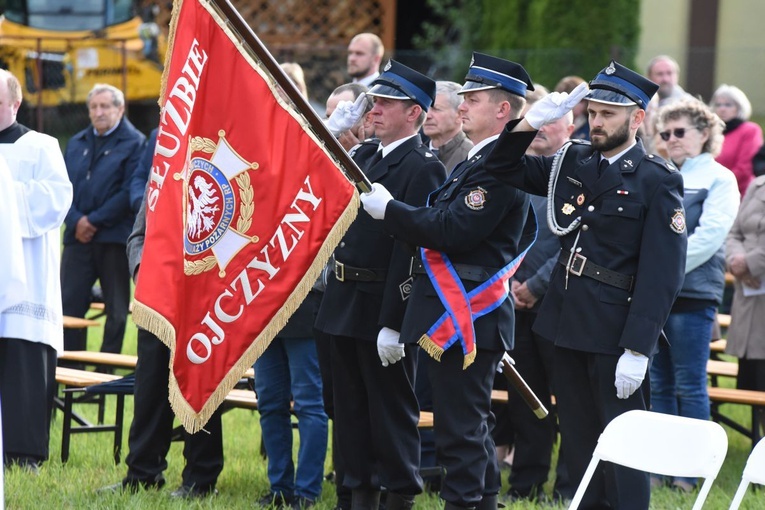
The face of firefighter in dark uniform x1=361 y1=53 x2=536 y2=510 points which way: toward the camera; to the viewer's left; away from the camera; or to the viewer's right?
to the viewer's left

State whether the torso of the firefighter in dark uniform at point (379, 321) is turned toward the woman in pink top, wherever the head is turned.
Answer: no

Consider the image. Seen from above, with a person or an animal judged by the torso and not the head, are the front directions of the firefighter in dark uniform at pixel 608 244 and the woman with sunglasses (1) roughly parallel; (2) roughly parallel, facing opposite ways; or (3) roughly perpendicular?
roughly parallel

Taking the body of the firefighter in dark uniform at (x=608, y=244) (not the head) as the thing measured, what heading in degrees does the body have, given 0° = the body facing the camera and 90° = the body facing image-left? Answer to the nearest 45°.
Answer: approximately 45°

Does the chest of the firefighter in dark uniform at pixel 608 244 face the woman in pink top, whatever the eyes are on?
no

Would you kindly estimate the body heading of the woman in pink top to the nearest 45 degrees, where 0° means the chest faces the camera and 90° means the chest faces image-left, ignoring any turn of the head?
approximately 45°

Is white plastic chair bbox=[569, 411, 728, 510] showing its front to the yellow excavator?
no
